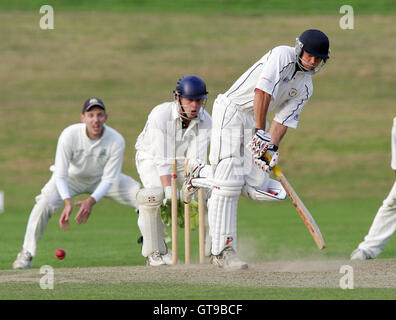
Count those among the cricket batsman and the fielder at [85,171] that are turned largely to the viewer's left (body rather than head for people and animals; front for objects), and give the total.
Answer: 0

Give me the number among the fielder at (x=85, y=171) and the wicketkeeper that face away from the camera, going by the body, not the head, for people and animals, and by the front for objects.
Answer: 0

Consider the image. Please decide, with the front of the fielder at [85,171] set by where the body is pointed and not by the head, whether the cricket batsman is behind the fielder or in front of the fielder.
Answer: in front

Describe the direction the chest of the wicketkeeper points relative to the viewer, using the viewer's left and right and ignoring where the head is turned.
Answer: facing the viewer and to the right of the viewer

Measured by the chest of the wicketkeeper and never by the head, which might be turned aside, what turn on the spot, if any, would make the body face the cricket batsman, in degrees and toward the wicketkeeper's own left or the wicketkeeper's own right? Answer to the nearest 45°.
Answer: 0° — they already face them

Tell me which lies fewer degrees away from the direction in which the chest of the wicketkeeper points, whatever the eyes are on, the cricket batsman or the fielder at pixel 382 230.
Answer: the cricket batsman

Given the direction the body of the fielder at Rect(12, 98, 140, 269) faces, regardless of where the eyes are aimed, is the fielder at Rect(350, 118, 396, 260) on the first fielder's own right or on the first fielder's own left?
on the first fielder's own left

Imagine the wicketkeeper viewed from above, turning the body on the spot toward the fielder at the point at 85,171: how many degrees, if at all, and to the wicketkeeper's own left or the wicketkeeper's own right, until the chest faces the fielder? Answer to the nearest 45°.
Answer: approximately 90° to the wicketkeeper's own right

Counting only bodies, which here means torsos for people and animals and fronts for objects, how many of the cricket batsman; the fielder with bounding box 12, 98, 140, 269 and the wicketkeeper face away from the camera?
0

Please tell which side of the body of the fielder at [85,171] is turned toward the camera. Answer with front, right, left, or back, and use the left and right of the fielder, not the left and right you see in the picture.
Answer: front

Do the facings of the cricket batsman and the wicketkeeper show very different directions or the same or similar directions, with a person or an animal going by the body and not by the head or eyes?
same or similar directions

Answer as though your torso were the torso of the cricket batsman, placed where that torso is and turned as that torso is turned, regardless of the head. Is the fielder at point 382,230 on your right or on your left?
on your left
